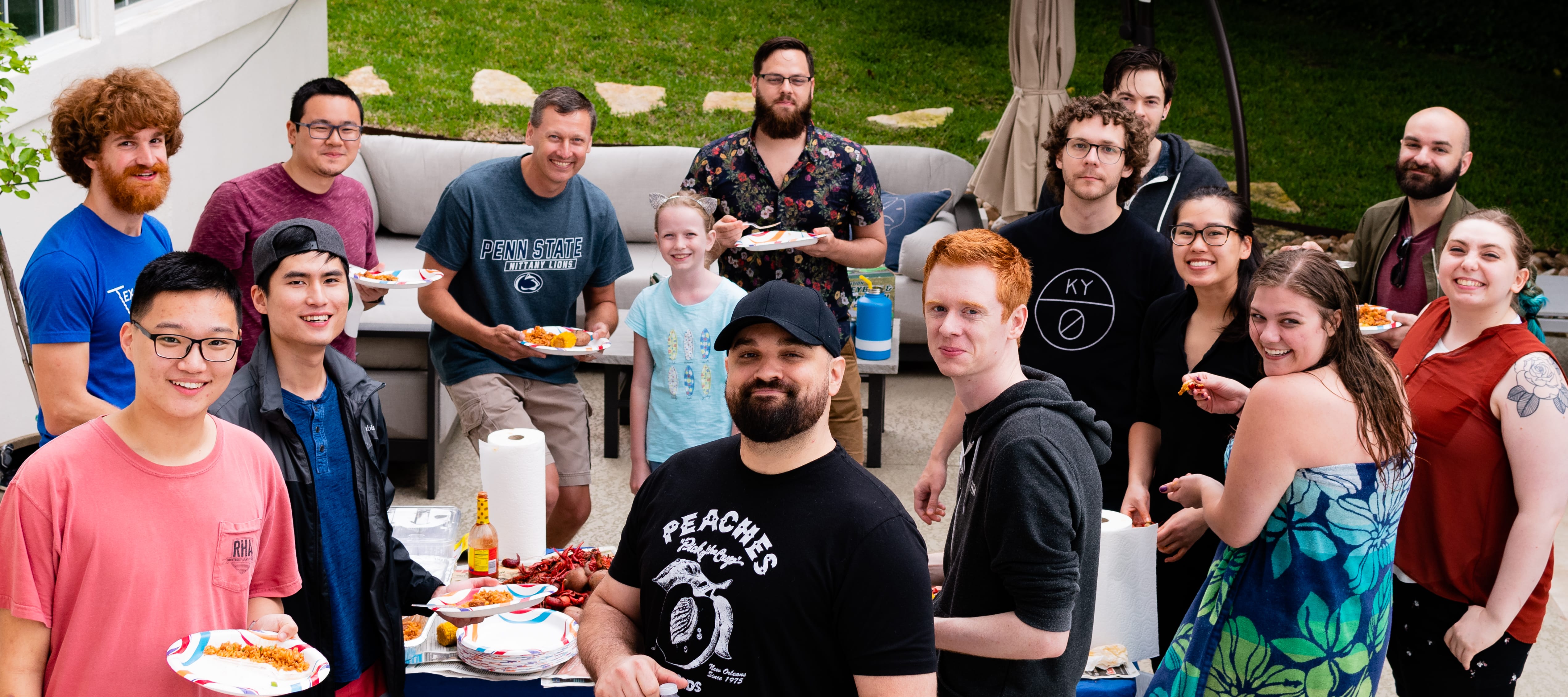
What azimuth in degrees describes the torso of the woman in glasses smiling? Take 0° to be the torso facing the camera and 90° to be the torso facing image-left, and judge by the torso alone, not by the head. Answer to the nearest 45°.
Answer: approximately 45°

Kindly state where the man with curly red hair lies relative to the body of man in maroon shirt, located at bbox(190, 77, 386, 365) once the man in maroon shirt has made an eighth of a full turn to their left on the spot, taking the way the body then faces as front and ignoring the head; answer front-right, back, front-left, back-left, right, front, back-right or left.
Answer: back-right

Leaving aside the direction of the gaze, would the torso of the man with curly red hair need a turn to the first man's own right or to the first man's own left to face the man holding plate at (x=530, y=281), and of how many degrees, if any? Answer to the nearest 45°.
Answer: approximately 45° to the first man's own left

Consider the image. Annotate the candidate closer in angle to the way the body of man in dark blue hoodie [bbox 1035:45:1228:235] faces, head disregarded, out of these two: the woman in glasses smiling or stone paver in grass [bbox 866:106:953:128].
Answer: the woman in glasses smiling

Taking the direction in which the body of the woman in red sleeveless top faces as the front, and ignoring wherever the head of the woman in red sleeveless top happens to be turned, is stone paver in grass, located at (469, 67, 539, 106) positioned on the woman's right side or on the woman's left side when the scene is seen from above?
on the woman's right side

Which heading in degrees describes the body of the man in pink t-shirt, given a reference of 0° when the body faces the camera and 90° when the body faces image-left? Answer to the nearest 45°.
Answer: approximately 315°

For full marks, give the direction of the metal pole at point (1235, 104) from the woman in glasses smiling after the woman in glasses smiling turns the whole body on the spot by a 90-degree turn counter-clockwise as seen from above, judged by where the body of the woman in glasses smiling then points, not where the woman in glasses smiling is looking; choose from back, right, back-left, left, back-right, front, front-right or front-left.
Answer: back-left

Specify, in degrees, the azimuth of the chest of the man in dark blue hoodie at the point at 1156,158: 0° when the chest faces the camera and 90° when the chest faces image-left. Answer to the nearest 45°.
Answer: approximately 45°

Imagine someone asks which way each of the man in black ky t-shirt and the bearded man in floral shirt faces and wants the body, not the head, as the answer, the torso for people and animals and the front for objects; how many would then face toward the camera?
2

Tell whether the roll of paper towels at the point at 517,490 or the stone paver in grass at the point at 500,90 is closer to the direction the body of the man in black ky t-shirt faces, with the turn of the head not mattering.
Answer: the roll of paper towels

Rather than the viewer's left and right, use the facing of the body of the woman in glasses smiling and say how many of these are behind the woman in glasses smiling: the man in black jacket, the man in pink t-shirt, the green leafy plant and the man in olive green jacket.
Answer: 1
